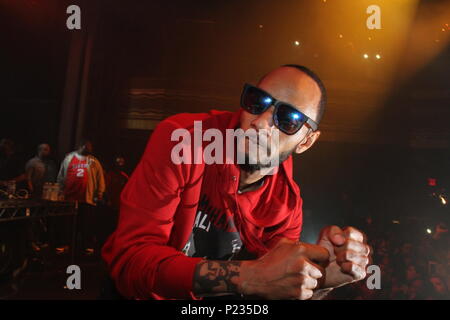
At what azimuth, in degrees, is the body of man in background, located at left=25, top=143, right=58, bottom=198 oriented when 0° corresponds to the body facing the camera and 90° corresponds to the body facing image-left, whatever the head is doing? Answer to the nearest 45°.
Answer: approximately 315°

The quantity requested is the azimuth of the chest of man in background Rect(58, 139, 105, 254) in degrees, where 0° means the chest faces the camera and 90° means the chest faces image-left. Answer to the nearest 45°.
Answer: approximately 0°

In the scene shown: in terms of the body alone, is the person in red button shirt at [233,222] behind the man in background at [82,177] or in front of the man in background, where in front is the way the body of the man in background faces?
in front

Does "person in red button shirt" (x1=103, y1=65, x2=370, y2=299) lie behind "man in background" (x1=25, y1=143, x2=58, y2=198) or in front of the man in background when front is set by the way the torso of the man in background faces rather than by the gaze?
in front
